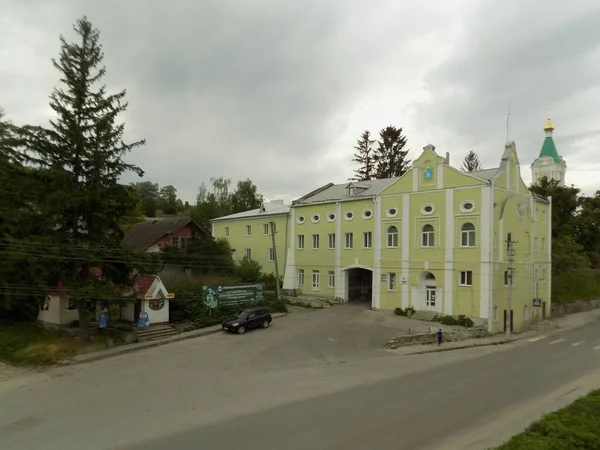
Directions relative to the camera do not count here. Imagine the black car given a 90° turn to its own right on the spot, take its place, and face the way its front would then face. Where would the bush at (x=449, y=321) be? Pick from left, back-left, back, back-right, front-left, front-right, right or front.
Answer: back-right

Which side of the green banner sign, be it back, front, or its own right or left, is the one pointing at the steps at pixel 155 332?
right

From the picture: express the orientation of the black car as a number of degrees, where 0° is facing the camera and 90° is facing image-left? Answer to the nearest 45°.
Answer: approximately 45°

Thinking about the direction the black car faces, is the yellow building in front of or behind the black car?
behind

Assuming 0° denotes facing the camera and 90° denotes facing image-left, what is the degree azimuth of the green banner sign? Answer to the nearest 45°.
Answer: approximately 315°

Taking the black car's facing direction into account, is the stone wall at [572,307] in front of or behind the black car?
behind

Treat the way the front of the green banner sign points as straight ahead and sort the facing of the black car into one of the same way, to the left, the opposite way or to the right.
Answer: to the right

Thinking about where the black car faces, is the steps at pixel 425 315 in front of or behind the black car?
behind

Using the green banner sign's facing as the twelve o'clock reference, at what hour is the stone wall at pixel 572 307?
The stone wall is roughly at 10 o'clock from the green banner sign.
